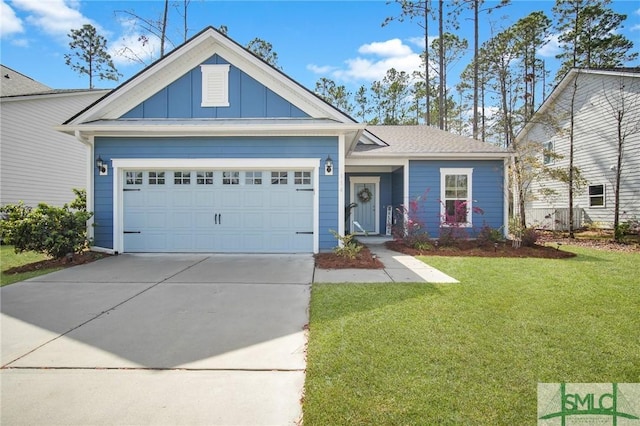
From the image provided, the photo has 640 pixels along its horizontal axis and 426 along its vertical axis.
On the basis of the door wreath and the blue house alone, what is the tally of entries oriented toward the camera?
2

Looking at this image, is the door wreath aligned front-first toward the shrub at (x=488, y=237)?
no

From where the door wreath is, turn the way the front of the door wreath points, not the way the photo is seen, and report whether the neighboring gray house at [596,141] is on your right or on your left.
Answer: on your left

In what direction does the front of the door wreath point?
toward the camera

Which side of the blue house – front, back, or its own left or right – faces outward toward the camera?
front

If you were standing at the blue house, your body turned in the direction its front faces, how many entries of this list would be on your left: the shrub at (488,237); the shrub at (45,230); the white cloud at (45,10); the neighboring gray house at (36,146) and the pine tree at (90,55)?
1

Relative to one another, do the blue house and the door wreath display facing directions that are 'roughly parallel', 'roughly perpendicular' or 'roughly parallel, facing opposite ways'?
roughly parallel

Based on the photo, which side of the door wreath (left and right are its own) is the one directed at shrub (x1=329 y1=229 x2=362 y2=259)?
front

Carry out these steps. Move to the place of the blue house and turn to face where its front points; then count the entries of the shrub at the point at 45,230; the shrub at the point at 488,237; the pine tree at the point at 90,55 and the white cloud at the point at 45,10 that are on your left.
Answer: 1

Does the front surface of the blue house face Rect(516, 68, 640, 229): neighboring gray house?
no

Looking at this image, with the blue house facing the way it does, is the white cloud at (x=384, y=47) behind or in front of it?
behind

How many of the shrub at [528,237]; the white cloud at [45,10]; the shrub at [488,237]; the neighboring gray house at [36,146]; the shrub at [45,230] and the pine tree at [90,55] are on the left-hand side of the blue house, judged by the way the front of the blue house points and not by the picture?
2

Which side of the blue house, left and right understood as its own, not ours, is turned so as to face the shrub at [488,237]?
left
